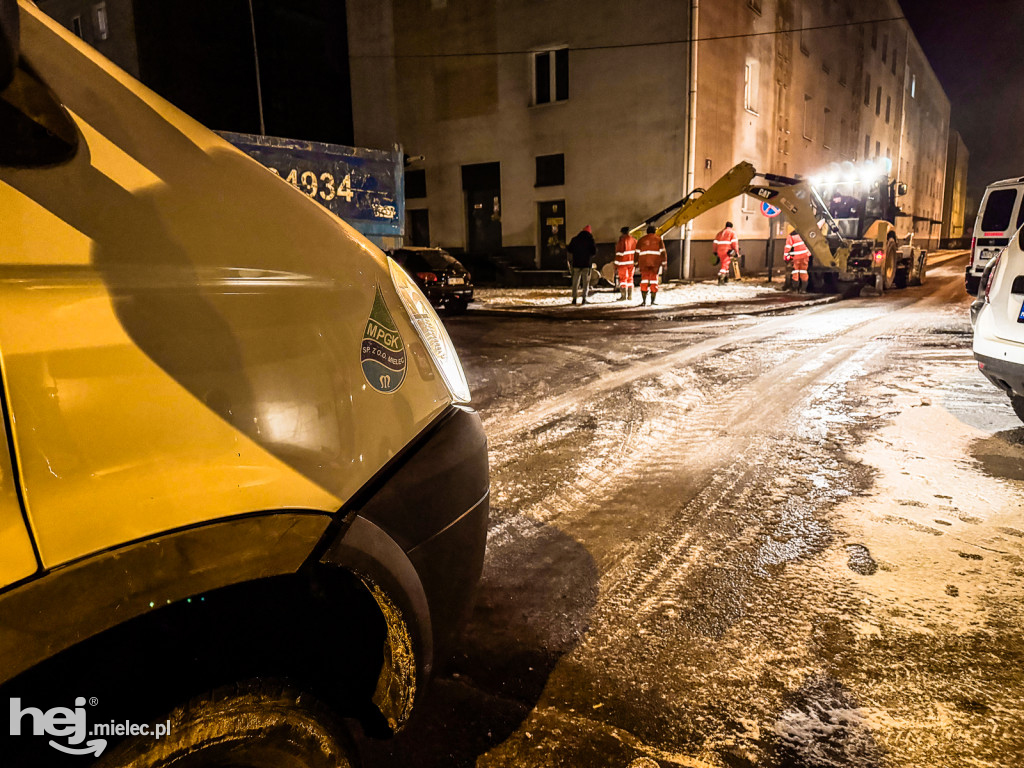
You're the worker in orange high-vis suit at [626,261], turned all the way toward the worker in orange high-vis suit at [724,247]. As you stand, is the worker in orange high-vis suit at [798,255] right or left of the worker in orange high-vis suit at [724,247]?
right

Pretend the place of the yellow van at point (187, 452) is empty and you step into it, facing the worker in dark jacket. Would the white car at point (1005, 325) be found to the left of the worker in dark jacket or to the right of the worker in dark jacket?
right

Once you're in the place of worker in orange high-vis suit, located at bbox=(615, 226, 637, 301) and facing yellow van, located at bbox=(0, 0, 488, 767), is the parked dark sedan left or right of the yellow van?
right

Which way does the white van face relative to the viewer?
away from the camera

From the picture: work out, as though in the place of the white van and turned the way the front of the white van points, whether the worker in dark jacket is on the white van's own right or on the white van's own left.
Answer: on the white van's own left

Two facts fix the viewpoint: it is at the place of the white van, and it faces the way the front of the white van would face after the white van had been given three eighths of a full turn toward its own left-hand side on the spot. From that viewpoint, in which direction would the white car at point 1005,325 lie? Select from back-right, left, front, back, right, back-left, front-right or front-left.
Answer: front-left

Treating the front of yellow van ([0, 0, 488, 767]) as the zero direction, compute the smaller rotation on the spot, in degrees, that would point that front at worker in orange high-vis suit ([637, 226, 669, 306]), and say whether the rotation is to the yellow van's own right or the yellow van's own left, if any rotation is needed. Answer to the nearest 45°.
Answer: approximately 45° to the yellow van's own left

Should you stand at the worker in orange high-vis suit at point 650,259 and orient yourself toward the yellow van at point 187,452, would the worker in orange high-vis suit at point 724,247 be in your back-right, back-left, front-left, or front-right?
back-left
